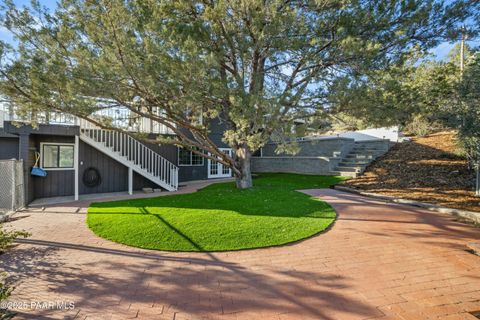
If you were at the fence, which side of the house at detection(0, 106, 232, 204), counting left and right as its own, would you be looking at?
right

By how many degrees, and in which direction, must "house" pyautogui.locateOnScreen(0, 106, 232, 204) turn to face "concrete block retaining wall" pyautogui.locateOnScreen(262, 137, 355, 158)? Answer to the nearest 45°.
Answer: approximately 45° to its left

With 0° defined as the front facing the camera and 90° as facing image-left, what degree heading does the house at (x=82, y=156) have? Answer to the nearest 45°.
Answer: approximately 315°

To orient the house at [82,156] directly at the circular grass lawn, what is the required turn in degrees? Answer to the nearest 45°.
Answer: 0° — it already faces it

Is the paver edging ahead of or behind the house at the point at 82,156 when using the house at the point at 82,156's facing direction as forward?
ahead
